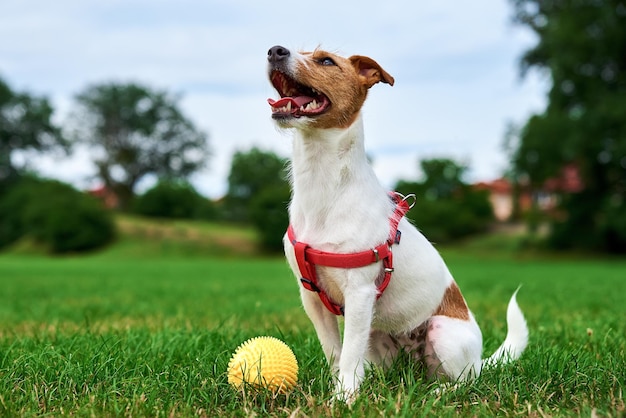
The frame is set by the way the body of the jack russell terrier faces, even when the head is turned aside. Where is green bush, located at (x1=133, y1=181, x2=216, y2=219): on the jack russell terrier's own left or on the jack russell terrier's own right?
on the jack russell terrier's own right

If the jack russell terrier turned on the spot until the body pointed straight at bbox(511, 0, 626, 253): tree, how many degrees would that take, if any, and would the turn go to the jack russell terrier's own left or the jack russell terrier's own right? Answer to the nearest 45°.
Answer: approximately 135° to the jack russell terrier's own right

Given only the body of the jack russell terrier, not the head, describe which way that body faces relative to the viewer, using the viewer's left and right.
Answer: facing the viewer and to the left of the viewer

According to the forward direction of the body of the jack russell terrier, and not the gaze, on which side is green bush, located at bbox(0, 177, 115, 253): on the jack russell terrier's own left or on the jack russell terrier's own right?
on the jack russell terrier's own right
